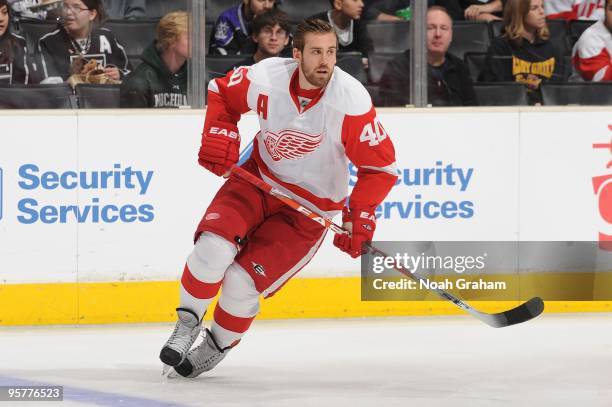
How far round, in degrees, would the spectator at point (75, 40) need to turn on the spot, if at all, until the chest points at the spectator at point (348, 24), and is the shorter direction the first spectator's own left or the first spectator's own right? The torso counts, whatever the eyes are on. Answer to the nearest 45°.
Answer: approximately 90° to the first spectator's own left

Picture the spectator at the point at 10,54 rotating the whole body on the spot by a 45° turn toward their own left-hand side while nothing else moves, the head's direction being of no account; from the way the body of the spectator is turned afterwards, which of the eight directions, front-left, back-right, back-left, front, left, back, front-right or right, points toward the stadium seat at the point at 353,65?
front-left

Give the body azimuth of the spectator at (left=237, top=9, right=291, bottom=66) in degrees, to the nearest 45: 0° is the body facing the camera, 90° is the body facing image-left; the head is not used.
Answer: approximately 0°

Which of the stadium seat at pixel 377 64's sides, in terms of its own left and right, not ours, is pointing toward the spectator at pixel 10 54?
right

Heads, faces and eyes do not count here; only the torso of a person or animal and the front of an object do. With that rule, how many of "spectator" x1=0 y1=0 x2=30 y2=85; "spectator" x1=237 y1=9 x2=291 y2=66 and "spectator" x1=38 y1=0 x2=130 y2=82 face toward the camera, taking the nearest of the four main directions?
3

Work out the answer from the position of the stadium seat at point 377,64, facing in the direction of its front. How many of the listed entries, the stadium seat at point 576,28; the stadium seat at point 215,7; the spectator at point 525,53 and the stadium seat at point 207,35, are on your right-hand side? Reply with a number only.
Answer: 2

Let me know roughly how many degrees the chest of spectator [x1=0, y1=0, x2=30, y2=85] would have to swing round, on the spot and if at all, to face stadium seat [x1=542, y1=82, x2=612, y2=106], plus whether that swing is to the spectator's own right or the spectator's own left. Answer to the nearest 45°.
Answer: approximately 90° to the spectator's own left

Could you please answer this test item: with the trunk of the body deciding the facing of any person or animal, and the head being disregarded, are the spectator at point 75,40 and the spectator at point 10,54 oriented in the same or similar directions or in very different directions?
same or similar directions

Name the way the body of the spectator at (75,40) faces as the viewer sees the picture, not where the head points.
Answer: toward the camera

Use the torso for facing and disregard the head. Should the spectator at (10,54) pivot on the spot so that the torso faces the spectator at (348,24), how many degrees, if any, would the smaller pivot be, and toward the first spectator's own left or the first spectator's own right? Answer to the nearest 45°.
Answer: approximately 90° to the first spectator's own left

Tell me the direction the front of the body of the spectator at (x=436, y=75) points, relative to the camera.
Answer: toward the camera

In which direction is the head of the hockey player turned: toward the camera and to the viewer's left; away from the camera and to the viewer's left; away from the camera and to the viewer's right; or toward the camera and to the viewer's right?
toward the camera and to the viewer's right
